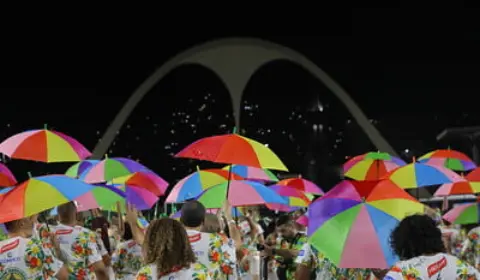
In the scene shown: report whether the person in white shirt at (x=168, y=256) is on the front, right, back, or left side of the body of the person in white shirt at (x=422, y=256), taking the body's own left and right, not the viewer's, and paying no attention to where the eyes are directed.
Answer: left

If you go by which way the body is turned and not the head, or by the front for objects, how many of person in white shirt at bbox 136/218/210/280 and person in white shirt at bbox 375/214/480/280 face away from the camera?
2

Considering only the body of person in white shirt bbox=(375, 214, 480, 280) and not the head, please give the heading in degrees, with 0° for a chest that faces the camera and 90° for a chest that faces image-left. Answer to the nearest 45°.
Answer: approximately 180°

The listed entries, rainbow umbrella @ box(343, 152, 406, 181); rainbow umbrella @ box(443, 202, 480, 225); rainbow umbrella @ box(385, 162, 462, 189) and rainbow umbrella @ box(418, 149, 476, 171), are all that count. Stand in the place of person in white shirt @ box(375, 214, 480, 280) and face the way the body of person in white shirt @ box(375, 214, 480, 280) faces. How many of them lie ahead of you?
4

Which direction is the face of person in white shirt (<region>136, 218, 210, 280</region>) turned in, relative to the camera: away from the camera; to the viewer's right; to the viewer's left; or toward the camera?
away from the camera

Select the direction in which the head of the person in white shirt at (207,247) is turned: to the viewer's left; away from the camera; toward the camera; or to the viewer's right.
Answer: away from the camera

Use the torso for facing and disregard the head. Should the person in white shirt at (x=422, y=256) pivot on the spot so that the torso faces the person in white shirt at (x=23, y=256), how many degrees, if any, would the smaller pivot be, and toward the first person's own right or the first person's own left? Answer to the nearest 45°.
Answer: approximately 90° to the first person's own left

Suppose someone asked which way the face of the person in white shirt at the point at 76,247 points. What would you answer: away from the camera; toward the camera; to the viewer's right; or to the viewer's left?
away from the camera

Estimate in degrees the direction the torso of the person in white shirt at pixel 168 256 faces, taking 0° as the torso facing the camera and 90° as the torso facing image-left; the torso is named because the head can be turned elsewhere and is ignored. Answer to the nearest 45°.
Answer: approximately 180°
